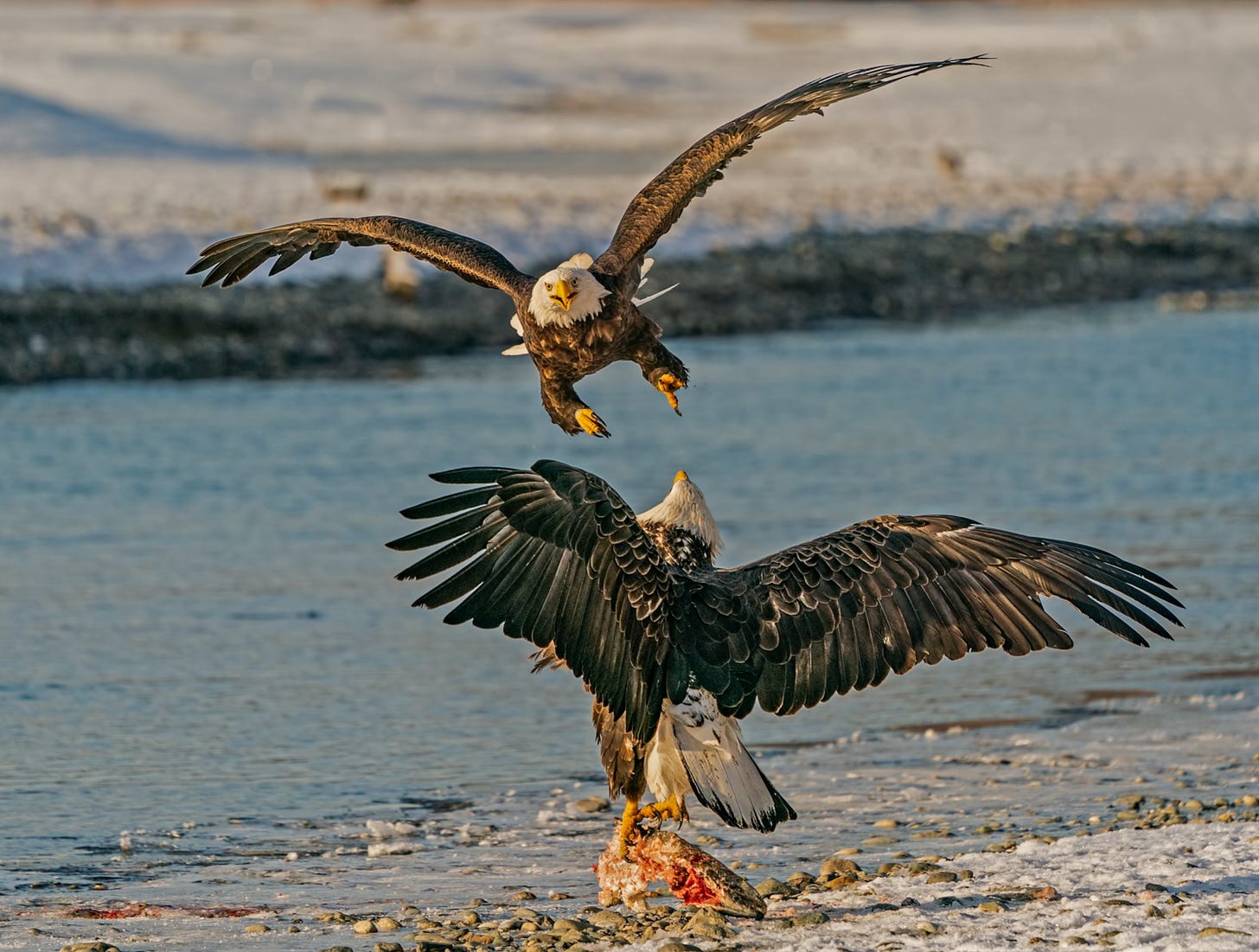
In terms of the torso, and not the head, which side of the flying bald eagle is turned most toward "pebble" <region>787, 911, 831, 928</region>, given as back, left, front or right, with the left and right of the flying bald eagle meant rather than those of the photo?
front

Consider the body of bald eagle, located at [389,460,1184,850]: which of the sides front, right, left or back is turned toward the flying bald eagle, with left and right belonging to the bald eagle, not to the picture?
front

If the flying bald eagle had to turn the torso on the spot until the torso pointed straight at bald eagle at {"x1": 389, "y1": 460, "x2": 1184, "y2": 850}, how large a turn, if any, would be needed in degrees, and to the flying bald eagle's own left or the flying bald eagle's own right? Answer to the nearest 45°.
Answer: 0° — it already faces it

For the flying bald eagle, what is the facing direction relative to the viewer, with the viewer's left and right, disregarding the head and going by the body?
facing the viewer

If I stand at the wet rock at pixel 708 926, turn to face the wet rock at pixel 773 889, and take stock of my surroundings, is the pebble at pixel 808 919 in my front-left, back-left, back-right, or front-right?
front-right

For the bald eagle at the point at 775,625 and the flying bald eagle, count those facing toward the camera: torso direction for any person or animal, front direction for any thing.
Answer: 1

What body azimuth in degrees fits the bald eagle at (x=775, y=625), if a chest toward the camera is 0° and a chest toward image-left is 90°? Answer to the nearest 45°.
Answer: approximately 135°
